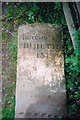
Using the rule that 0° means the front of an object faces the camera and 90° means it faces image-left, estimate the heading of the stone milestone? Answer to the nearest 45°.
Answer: approximately 0°
